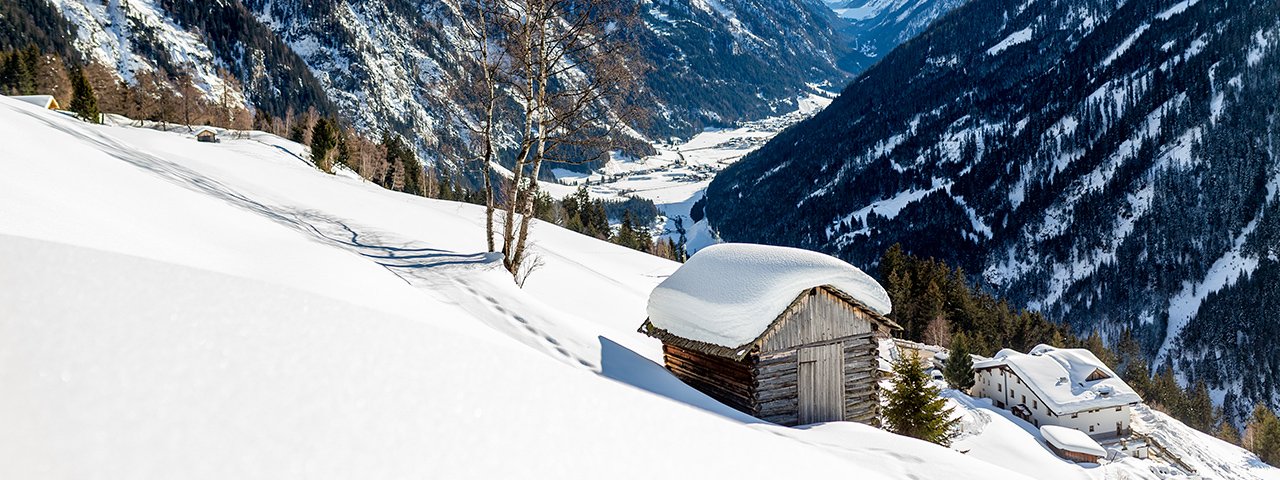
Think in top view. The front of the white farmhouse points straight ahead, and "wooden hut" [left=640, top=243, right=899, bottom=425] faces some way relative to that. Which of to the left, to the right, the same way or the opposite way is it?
to the left

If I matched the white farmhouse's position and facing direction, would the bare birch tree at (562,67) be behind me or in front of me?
in front

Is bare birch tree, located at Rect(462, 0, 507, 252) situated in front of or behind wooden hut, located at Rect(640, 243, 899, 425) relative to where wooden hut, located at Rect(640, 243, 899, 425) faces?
behind

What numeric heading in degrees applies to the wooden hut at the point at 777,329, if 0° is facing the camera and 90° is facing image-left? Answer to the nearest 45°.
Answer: approximately 315°

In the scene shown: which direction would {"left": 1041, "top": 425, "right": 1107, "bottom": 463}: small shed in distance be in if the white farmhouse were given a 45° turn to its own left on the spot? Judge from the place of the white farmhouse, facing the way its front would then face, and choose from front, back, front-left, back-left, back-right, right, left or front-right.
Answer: front

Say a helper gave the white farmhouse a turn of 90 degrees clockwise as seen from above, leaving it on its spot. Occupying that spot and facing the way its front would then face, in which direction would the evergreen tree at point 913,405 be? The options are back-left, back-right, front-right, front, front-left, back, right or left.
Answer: back-left

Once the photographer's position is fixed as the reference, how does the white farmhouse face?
facing the viewer and to the left of the viewer

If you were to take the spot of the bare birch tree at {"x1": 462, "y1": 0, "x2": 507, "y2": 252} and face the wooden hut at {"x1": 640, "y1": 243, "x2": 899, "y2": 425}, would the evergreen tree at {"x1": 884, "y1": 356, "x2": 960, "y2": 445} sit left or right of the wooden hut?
left

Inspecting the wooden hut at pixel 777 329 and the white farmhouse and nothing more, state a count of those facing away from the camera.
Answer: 0
